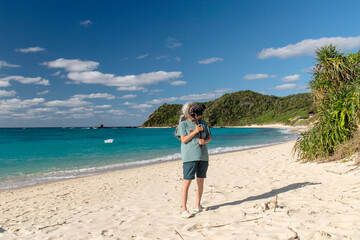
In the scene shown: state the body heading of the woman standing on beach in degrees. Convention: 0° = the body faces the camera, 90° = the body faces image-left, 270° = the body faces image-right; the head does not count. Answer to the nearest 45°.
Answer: approximately 315°

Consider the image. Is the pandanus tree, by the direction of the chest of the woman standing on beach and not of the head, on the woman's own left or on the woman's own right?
on the woman's own left
